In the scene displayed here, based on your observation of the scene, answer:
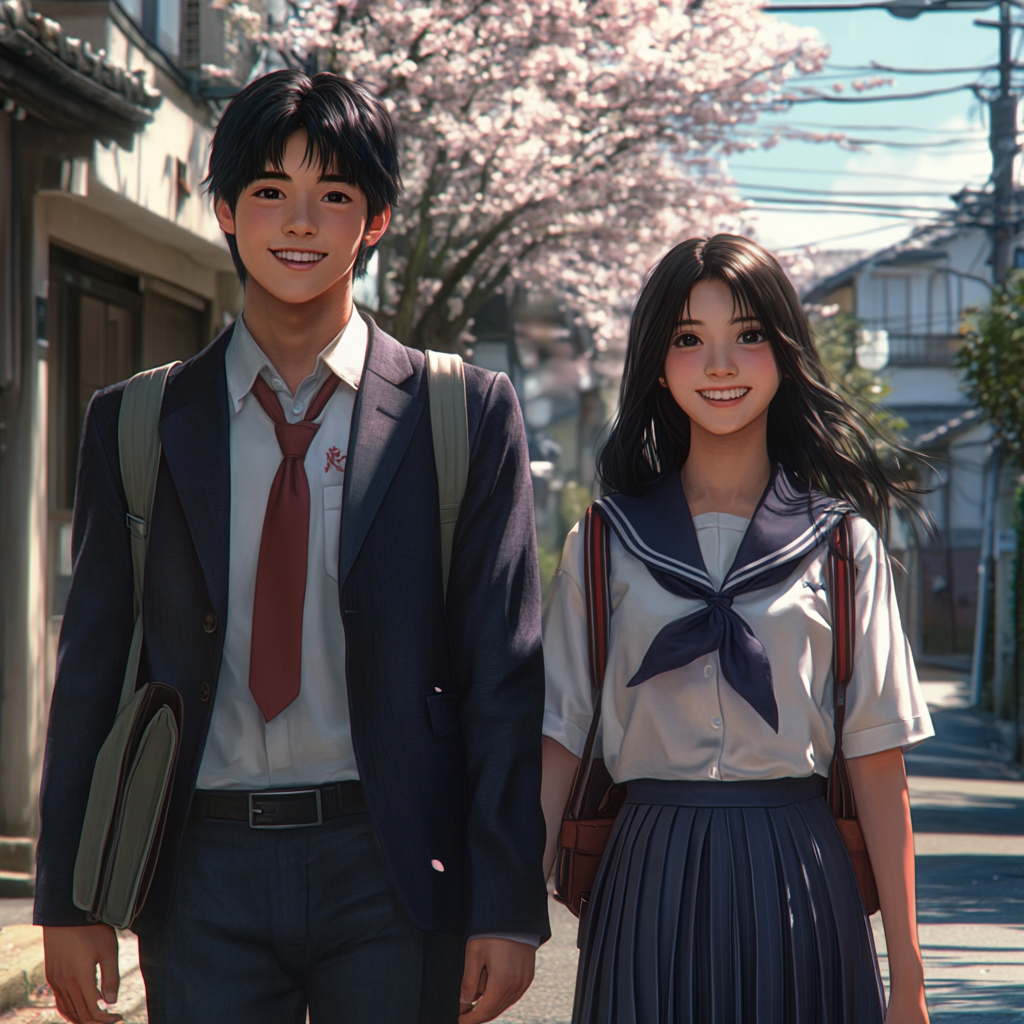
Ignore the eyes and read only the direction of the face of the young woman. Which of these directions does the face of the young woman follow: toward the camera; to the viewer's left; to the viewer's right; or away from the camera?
toward the camera

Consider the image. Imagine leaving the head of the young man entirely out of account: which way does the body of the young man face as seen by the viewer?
toward the camera

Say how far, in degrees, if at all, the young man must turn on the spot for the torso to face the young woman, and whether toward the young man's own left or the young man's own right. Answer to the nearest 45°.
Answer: approximately 90° to the young man's own left

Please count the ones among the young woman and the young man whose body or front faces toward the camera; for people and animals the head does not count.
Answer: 2

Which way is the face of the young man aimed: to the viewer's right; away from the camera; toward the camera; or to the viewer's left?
toward the camera

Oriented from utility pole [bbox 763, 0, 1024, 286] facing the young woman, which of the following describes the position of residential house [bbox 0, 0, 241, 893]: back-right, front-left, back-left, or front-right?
front-right

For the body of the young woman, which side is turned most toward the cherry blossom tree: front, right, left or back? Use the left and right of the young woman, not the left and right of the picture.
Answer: back

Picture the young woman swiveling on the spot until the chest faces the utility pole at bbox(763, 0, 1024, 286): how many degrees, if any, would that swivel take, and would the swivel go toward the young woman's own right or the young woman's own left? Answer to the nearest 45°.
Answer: approximately 180°

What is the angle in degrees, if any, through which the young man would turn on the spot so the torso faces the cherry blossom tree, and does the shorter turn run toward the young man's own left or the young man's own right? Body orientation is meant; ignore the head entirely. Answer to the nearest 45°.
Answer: approximately 180°

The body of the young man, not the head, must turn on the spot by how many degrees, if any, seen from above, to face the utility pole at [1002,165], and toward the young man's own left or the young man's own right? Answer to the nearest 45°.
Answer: approximately 135° to the young man's own left

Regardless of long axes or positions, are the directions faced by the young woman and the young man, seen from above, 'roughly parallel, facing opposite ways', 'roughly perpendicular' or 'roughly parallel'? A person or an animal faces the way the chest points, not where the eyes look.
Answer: roughly parallel

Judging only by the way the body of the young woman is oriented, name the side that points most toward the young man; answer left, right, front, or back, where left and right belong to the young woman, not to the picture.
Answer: right
